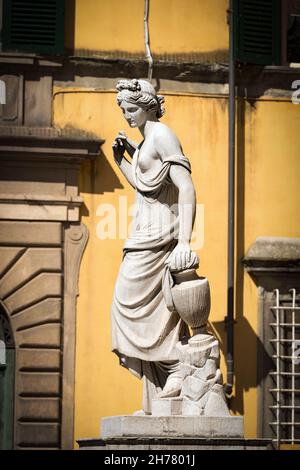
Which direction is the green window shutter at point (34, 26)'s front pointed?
toward the camera

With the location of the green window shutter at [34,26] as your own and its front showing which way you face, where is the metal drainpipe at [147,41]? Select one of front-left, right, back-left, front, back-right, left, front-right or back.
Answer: left

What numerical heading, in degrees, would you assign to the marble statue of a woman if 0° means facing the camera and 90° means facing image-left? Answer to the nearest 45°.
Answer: approximately 45°

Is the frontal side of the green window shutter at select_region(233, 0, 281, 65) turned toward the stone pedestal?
yes

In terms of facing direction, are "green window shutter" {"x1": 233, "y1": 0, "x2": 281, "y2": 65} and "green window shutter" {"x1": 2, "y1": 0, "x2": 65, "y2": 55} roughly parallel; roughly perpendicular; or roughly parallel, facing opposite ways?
roughly parallel

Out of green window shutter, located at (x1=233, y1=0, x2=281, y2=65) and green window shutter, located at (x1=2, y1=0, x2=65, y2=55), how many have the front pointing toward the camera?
2

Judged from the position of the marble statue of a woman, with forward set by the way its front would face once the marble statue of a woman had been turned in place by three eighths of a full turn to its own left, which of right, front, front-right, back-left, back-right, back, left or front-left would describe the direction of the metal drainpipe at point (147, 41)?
left

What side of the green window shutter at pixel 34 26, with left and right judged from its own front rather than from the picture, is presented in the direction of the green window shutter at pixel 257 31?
left

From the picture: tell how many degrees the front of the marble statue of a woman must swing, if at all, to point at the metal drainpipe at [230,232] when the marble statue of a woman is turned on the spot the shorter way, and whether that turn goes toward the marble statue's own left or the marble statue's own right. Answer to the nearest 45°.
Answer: approximately 135° to the marble statue's own right

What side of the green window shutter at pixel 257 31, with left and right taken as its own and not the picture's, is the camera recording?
front

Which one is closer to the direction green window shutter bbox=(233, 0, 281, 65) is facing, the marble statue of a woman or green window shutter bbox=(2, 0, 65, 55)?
the marble statue of a woman

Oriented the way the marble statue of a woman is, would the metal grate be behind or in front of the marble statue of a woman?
behind
